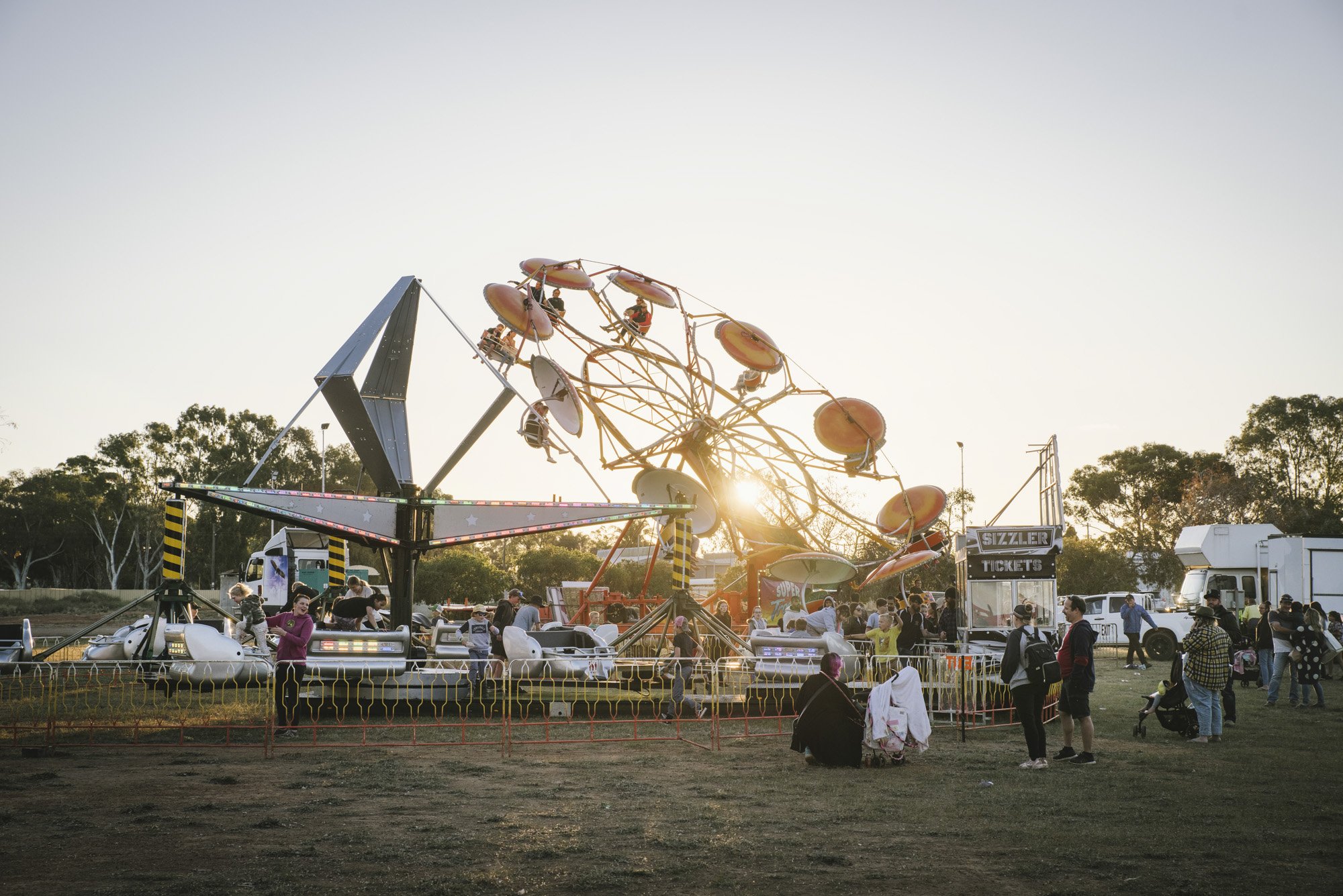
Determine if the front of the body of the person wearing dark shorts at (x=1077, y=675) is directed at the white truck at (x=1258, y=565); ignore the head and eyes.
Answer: no

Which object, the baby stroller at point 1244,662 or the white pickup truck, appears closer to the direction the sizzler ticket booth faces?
the baby stroller

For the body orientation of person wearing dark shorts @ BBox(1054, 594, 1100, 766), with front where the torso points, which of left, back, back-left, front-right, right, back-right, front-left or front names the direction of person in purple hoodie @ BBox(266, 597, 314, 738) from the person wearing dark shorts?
front

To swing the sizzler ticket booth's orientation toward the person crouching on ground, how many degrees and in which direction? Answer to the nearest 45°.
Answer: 0° — it already faces them

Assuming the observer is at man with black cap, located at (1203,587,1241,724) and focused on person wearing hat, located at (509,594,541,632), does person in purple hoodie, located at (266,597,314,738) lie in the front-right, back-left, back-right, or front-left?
front-left

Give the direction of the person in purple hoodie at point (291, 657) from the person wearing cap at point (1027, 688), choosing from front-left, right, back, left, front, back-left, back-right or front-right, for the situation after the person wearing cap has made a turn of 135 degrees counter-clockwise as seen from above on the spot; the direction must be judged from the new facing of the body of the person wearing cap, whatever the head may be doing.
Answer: right

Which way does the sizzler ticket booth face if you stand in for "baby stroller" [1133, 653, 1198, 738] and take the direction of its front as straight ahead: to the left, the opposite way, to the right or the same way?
to the left

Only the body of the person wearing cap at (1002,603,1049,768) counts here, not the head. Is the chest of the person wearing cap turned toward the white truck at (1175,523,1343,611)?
no

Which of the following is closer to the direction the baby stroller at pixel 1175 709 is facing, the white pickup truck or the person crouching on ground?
the person crouching on ground

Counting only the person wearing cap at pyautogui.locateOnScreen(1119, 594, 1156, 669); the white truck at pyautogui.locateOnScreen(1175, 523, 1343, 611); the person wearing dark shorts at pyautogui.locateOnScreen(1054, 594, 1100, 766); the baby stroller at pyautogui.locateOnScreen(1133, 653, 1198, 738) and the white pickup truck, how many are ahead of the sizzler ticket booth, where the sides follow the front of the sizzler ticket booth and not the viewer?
2

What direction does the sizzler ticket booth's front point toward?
toward the camera

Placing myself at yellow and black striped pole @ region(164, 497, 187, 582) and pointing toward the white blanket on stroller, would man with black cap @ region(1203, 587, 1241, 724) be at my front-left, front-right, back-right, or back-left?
front-left

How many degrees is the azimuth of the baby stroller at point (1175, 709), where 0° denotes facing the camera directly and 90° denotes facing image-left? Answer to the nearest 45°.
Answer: approximately 90°
